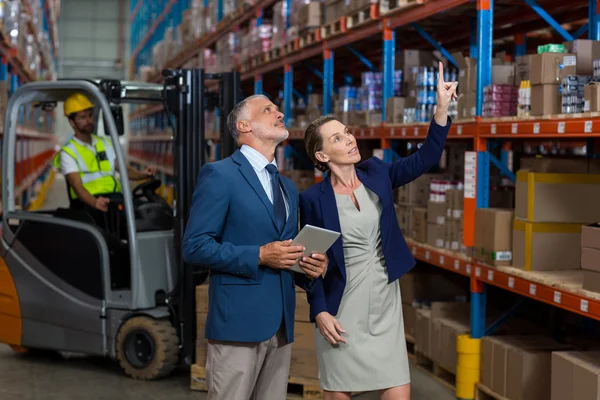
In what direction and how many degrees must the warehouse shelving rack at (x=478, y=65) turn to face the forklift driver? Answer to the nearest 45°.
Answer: approximately 45° to its right

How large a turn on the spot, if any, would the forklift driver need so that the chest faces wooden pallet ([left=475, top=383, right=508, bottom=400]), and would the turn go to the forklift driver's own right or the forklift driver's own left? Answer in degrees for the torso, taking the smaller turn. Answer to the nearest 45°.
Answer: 0° — they already face it

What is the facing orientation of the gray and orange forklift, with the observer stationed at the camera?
facing the viewer and to the right of the viewer

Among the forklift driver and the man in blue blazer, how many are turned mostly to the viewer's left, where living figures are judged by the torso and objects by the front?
0

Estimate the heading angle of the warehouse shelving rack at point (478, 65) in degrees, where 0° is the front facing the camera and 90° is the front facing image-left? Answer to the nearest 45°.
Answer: approximately 45°

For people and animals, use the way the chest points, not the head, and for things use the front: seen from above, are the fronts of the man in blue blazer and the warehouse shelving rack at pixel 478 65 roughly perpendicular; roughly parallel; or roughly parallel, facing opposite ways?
roughly perpendicular

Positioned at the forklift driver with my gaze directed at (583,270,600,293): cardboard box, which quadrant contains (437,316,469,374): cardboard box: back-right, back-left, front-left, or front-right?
front-left

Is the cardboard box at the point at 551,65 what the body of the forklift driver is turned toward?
yes

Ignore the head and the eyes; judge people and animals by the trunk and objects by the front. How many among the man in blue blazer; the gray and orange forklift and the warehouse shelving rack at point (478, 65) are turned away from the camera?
0

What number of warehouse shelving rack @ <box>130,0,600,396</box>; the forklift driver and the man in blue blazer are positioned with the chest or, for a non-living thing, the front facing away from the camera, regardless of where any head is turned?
0

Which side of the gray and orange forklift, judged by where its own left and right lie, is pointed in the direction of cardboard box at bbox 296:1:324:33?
left

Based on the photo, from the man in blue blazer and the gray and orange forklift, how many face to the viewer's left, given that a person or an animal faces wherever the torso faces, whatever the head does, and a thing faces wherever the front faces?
0

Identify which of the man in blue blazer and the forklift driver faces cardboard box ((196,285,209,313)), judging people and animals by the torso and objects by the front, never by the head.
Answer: the forklift driver

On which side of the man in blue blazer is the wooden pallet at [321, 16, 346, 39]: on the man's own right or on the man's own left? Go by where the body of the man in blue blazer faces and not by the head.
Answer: on the man's own left

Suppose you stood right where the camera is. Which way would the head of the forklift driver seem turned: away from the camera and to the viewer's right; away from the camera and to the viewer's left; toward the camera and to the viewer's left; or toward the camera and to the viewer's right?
toward the camera and to the viewer's right

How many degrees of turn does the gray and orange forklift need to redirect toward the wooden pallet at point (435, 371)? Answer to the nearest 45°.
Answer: approximately 45° to its left
